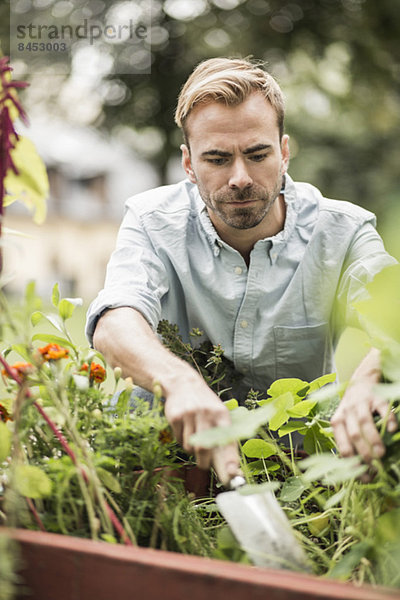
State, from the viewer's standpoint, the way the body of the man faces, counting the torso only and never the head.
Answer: toward the camera

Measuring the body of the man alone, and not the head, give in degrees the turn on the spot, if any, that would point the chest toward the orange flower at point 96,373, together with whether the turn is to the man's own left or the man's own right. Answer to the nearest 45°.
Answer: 0° — they already face it

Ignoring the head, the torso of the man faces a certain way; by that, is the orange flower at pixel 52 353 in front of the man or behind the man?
in front

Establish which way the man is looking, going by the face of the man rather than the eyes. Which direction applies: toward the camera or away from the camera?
toward the camera

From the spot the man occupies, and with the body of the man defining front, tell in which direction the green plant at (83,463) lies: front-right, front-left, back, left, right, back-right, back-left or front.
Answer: front

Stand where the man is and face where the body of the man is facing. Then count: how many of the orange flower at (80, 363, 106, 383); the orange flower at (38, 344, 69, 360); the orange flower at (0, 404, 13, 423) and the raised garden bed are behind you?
0

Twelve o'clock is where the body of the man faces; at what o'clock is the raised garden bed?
The raised garden bed is roughly at 12 o'clock from the man.
